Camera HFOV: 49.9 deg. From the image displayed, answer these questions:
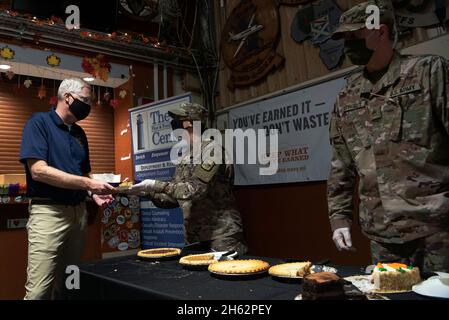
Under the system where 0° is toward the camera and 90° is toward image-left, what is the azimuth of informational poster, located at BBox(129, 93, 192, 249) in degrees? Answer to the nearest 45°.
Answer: approximately 45°

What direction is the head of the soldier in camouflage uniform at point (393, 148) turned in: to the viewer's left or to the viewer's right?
to the viewer's left

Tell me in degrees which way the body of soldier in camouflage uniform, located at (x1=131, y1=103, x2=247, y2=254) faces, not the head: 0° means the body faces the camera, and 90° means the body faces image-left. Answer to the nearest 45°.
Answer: approximately 90°

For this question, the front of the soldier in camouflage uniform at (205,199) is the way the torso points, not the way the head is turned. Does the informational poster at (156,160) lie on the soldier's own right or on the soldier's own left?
on the soldier's own right

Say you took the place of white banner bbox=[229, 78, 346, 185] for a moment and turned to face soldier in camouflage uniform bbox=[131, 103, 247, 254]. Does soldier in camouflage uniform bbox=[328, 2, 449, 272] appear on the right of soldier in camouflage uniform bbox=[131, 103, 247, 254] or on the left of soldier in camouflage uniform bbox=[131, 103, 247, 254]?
left

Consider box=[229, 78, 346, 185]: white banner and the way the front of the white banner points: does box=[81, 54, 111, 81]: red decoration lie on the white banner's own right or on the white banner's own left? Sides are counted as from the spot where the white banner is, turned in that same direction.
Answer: on the white banner's own right

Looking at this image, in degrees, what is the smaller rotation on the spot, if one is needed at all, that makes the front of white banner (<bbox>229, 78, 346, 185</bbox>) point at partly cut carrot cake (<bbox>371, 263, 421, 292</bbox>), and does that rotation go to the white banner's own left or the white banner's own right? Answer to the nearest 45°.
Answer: approximately 45° to the white banner's own left

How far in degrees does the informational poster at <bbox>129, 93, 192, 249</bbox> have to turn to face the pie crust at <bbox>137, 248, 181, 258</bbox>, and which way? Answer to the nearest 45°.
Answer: approximately 45° to its left
